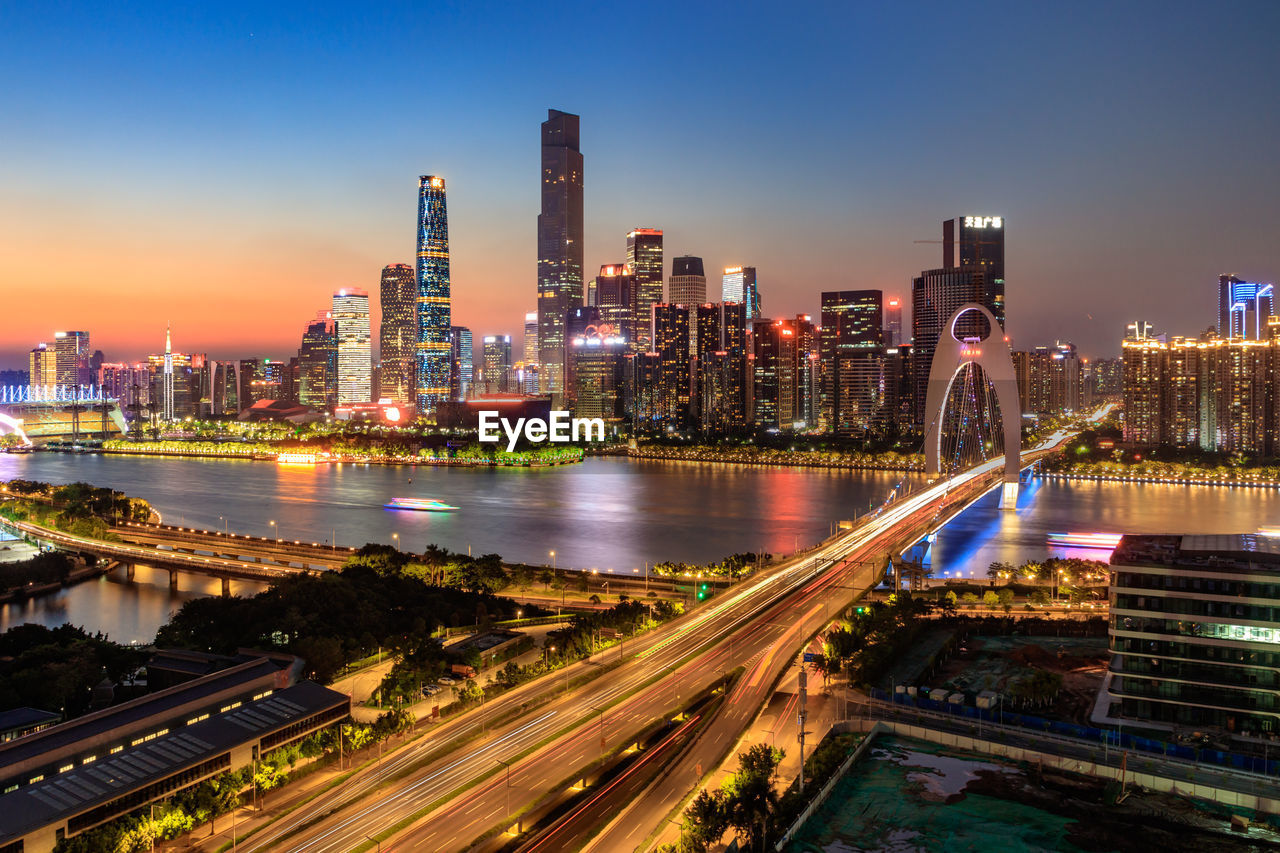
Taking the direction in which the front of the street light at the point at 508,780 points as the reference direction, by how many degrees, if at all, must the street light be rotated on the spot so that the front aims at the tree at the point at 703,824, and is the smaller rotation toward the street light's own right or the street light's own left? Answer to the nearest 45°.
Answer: approximately 135° to the street light's own left

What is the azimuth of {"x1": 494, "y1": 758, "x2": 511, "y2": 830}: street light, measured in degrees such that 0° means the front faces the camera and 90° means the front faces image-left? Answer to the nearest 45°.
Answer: approximately 90°
